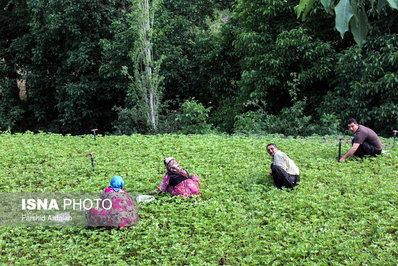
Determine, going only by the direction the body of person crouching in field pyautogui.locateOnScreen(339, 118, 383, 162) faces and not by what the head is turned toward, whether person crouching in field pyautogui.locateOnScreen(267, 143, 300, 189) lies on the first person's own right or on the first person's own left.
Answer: on the first person's own left

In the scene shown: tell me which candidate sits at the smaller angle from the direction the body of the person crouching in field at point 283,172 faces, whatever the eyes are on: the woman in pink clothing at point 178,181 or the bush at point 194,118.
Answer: the woman in pink clothing

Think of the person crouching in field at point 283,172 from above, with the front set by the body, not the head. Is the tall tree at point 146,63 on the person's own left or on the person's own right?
on the person's own right

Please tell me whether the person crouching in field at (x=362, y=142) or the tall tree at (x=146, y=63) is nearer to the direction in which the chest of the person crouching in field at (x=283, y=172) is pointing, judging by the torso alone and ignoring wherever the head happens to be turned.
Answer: the tall tree

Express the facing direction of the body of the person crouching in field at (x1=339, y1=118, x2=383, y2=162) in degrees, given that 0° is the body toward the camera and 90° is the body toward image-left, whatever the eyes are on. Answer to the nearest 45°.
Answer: approximately 90°
